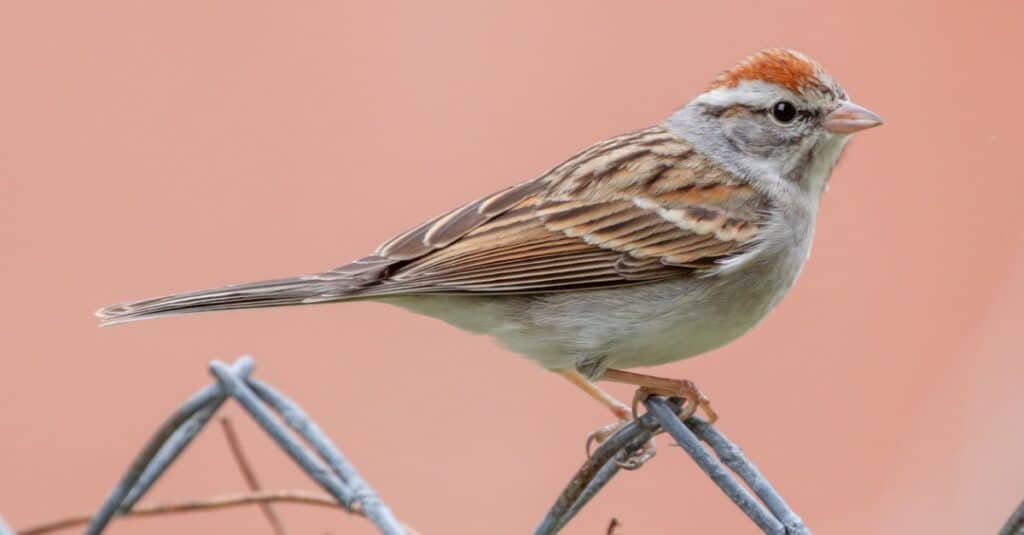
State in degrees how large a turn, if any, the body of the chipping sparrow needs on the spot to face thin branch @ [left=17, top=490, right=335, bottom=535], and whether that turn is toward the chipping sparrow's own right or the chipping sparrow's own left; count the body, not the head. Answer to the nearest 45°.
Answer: approximately 135° to the chipping sparrow's own right

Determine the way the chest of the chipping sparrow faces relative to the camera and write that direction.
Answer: to the viewer's right
